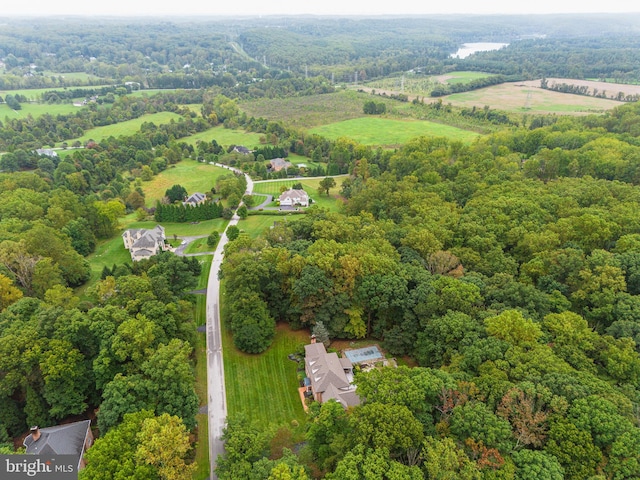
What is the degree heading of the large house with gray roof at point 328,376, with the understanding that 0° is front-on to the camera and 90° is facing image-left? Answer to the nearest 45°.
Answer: approximately 90°

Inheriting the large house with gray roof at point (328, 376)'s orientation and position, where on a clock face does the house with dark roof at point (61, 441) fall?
The house with dark roof is roughly at 11 o'clock from the large house with gray roof.
